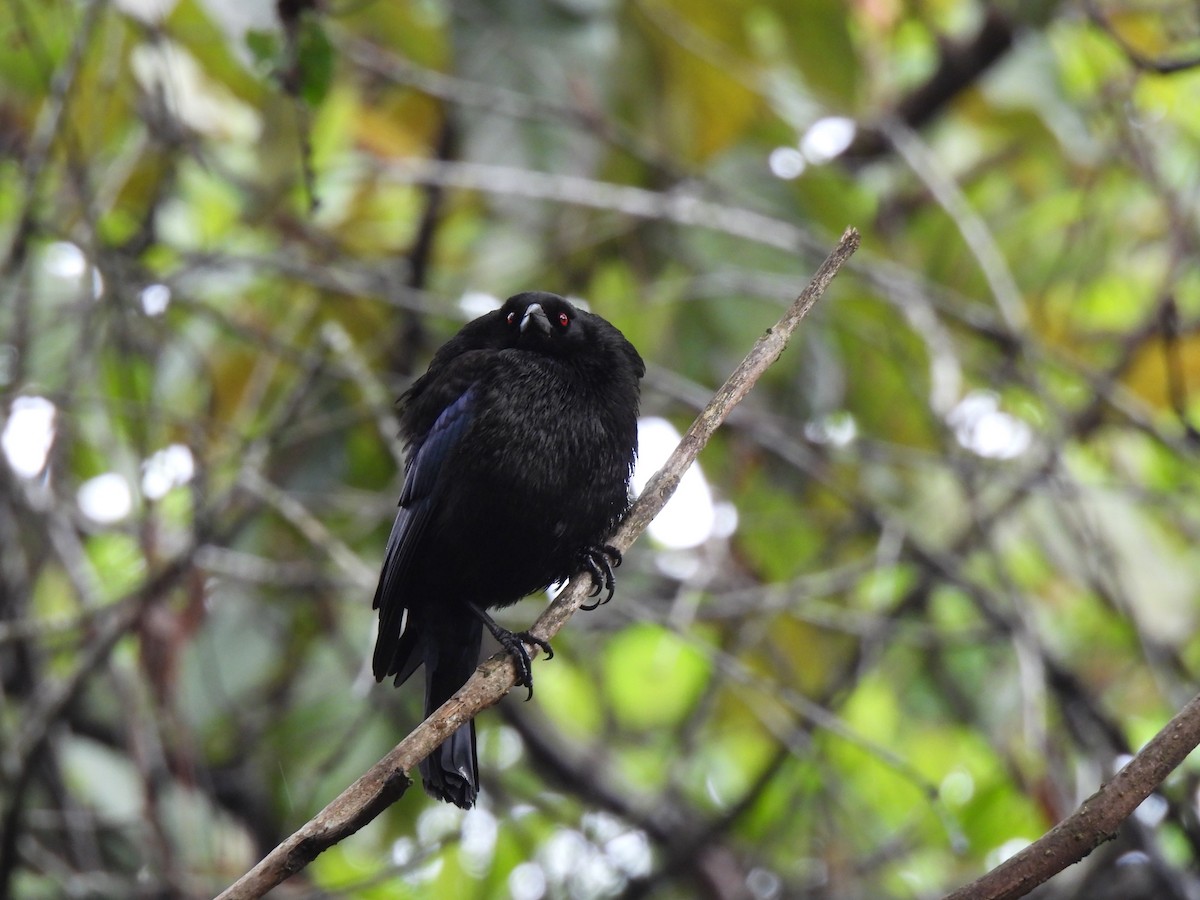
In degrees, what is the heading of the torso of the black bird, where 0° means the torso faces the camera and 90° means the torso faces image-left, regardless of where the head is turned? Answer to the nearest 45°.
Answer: approximately 315°
